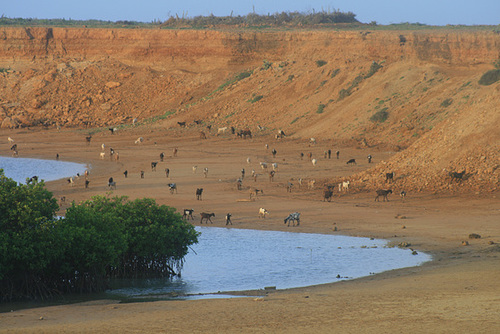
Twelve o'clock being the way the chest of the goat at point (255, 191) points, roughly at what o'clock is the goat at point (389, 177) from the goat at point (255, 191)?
the goat at point (389, 177) is roughly at 12 o'clock from the goat at point (255, 191).

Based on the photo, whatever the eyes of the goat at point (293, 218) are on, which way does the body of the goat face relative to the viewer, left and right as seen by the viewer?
facing to the left of the viewer

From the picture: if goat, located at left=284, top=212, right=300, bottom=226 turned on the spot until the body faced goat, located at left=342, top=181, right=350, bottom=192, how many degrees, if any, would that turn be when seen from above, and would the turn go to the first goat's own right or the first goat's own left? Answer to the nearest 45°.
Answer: approximately 90° to the first goat's own right

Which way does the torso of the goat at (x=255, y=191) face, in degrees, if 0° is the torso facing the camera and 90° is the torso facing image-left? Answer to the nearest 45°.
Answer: approximately 270°
